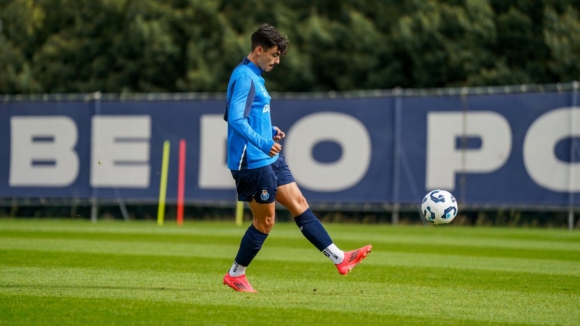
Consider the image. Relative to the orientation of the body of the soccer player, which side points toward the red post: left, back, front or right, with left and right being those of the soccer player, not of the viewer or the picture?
left

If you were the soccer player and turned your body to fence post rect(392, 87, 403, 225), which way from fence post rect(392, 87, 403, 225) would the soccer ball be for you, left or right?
right

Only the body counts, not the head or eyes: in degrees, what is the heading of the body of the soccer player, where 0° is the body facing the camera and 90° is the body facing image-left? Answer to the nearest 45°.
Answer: approximately 270°

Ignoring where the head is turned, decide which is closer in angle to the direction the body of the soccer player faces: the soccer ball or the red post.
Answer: the soccer ball

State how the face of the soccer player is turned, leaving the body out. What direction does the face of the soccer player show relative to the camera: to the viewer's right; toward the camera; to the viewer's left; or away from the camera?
to the viewer's right

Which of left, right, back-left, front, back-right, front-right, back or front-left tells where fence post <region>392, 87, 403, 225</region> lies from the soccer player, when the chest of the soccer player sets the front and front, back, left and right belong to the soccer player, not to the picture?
left

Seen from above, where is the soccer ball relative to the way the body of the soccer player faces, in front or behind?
in front
